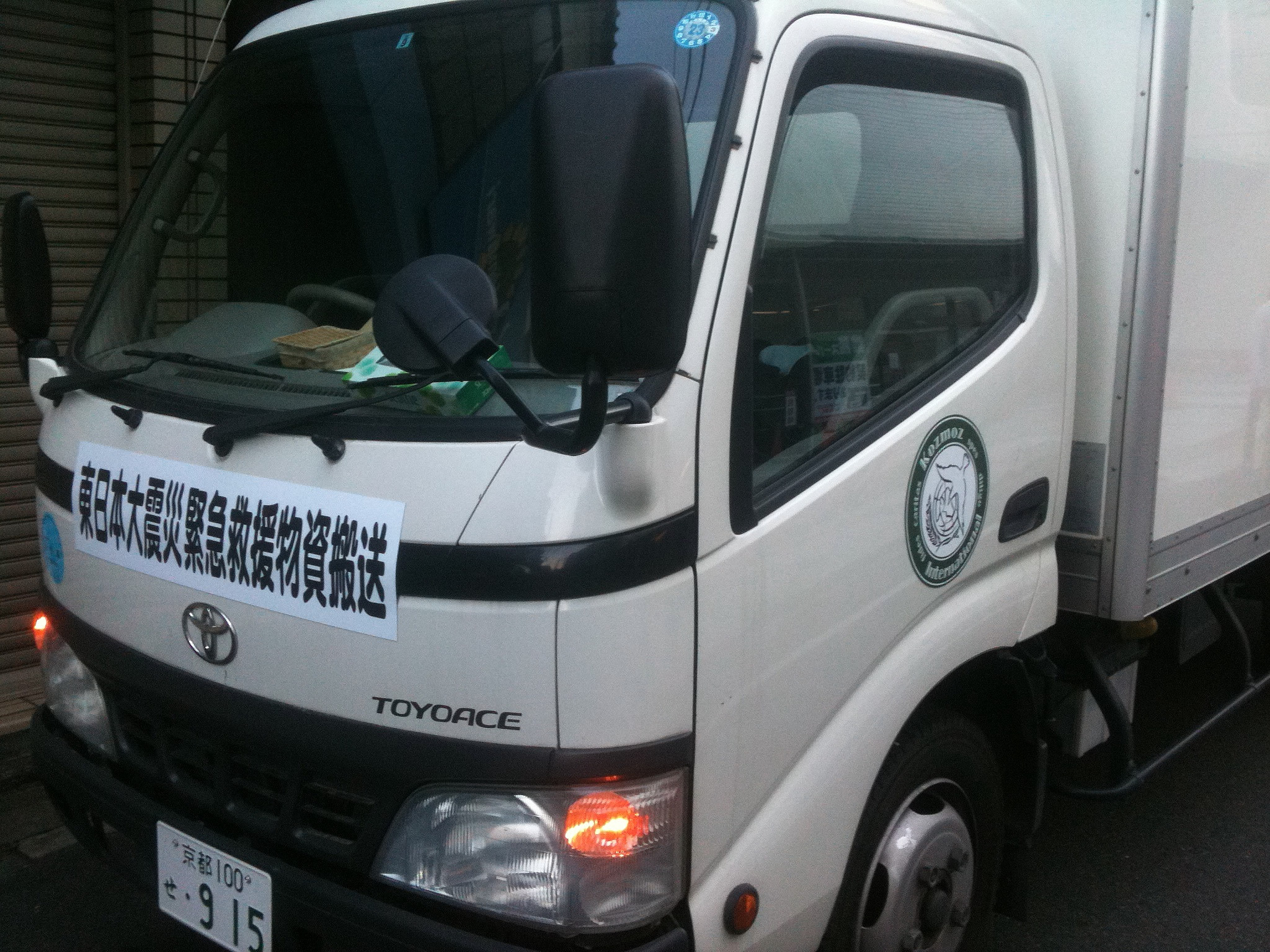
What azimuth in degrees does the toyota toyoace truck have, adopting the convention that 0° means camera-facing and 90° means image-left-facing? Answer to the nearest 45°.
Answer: approximately 45°

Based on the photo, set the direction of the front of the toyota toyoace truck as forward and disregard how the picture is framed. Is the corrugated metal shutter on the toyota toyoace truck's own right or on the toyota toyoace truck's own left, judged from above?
on the toyota toyoace truck's own right

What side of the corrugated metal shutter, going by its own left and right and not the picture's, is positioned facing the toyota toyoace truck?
front

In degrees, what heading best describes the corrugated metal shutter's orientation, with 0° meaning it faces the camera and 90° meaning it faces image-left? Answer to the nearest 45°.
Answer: approximately 0°

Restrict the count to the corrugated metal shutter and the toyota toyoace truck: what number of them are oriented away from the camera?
0
